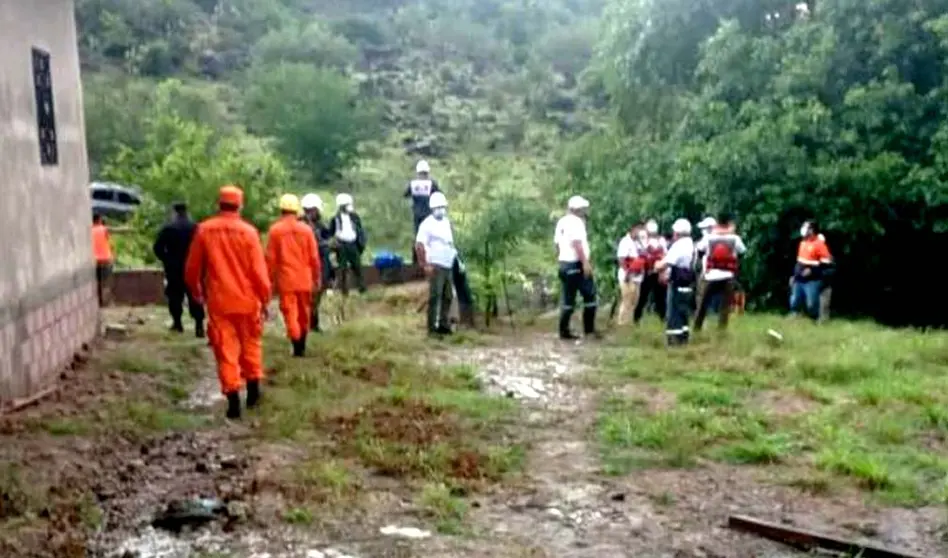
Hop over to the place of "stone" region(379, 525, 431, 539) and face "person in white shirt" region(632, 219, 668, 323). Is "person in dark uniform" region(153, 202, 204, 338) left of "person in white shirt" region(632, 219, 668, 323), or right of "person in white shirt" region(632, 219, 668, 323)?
left

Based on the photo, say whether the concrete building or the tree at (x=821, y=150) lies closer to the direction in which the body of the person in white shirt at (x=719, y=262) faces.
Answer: the tree

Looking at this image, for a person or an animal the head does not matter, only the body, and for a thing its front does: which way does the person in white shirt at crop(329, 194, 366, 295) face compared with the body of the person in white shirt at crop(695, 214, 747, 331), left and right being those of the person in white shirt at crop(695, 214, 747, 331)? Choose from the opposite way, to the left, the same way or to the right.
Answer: the opposite way

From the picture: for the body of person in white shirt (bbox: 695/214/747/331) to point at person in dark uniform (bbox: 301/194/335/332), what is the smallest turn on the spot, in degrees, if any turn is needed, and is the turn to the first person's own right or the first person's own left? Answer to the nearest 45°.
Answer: approximately 90° to the first person's own left

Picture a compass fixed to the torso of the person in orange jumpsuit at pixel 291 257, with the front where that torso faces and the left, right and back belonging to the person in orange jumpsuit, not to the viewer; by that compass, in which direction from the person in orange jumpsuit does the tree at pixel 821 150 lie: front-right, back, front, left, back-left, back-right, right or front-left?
front-right

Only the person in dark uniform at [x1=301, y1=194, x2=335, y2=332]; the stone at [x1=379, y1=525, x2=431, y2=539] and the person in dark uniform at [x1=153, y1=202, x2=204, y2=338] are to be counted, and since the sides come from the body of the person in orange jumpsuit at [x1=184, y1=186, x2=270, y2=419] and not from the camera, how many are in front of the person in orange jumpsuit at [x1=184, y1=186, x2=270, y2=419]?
2

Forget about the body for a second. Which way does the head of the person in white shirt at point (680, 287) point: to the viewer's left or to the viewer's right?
to the viewer's left

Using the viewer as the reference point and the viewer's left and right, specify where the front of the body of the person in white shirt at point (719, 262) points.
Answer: facing away from the viewer

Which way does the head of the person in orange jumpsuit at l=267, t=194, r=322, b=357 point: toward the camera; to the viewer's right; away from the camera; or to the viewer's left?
away from the camera

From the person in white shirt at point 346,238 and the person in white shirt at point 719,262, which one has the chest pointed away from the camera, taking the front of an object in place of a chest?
the person in white shirt at point 719,262

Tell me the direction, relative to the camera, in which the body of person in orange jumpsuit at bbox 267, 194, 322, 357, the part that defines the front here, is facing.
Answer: away from the camera

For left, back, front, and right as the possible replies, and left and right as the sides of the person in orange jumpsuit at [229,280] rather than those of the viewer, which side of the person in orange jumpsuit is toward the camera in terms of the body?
back
